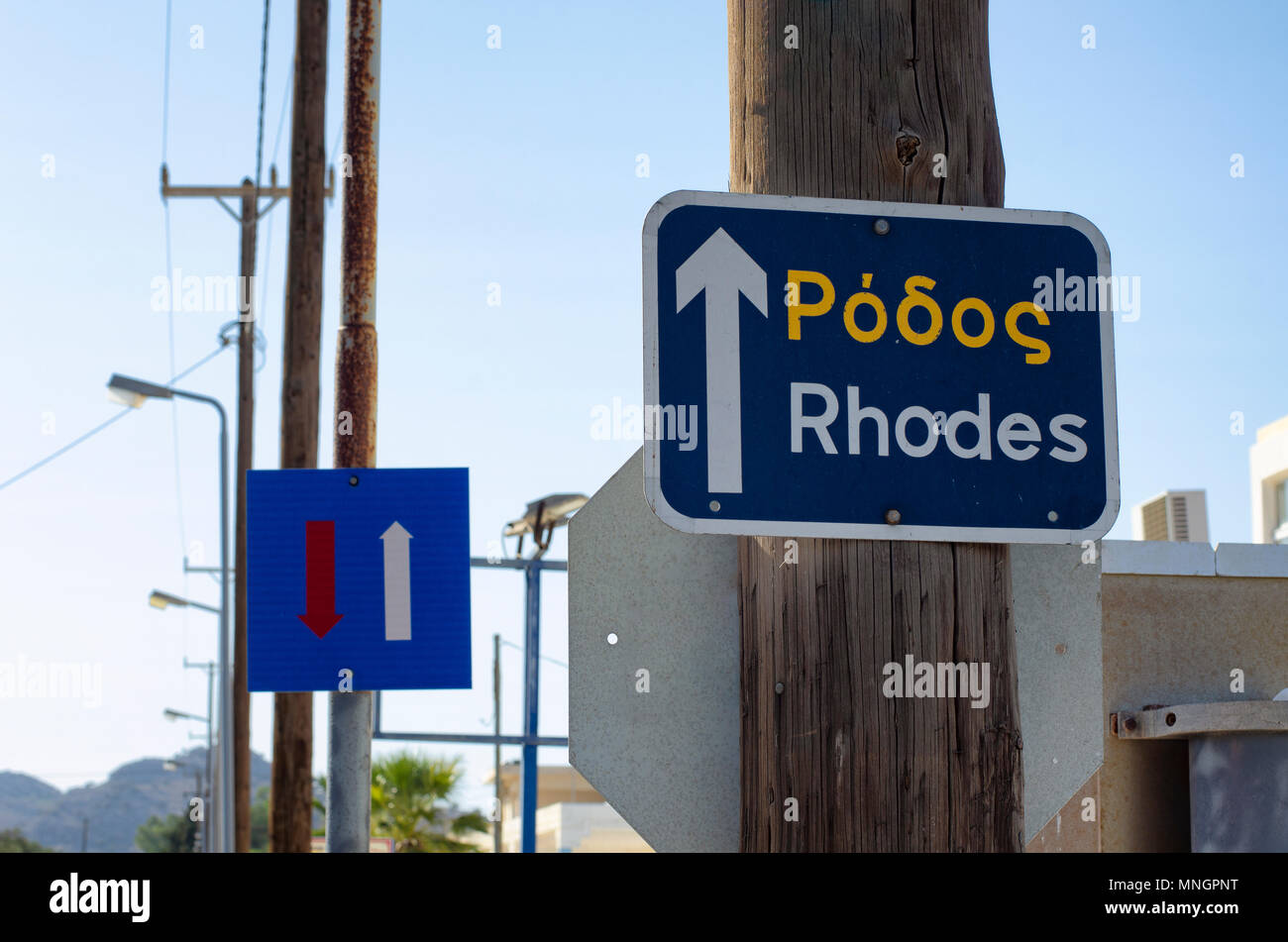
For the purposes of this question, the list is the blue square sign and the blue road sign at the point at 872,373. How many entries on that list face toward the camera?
2

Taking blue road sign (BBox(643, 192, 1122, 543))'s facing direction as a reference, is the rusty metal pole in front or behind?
behind

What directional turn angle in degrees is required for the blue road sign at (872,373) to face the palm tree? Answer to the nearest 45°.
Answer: approximately 180°

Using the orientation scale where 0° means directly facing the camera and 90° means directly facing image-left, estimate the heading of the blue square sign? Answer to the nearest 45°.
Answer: approximately 0°

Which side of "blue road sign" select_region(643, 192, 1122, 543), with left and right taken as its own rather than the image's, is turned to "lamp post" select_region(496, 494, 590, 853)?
back

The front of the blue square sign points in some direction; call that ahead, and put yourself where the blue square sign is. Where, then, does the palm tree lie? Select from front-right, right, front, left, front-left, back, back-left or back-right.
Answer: back
